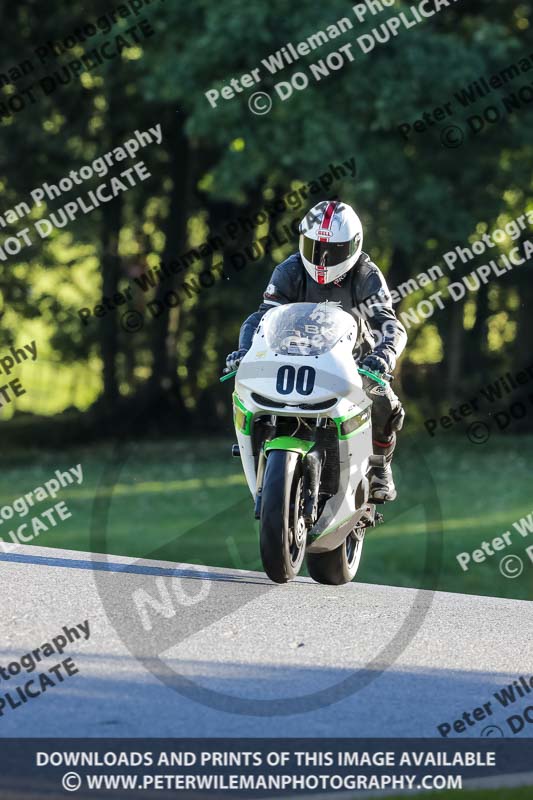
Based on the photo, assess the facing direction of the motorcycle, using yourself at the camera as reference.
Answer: facing the viewer
